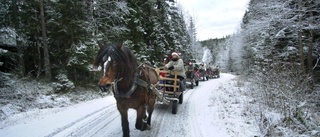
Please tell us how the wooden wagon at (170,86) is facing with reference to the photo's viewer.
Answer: facing the viewer and to the left of the viewer

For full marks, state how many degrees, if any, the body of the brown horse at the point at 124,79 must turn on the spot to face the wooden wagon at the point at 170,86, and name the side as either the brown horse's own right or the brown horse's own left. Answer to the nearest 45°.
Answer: approximately 180°

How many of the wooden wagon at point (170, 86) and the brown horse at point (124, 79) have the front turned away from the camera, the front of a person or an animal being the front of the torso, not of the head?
0

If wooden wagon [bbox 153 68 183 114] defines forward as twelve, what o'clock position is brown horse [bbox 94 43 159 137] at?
The brown horse is roughly at 11 o'clock from the wooden wagon.
